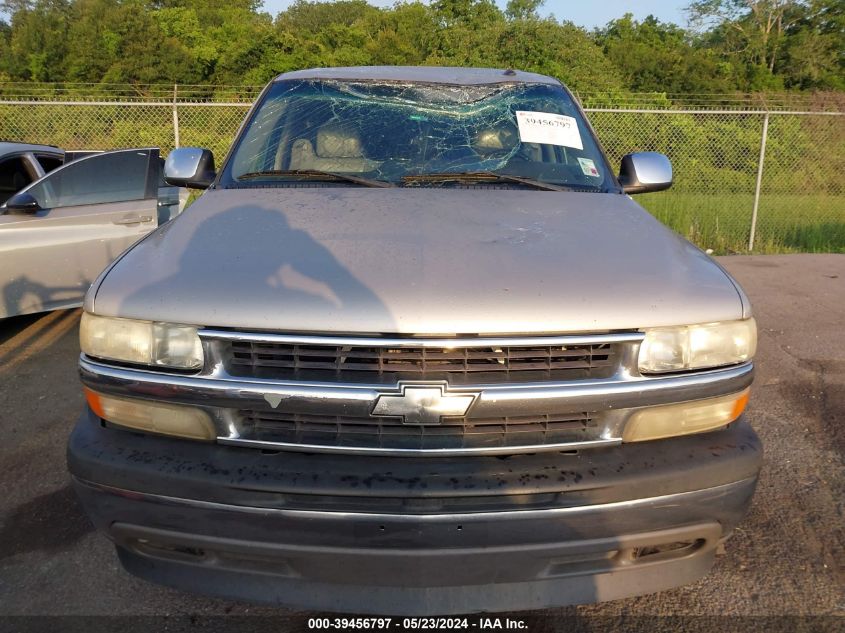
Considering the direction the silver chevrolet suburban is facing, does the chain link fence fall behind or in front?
behind

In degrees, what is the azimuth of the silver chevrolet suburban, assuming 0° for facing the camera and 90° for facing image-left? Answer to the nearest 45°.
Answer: approximately 0°
